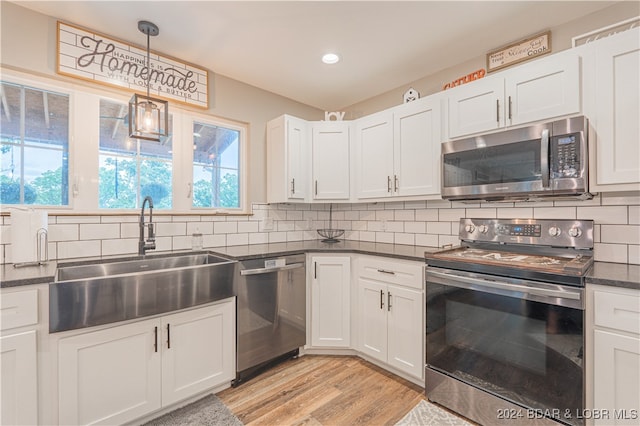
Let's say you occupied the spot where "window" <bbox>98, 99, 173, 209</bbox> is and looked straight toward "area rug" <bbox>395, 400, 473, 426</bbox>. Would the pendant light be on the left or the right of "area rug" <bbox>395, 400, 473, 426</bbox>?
right

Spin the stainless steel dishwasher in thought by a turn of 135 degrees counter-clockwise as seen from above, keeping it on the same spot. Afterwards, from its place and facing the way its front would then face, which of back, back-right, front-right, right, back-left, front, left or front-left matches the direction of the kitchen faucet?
left

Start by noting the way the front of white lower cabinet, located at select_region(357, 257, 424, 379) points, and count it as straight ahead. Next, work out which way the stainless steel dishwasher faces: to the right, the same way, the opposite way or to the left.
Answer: to the left
